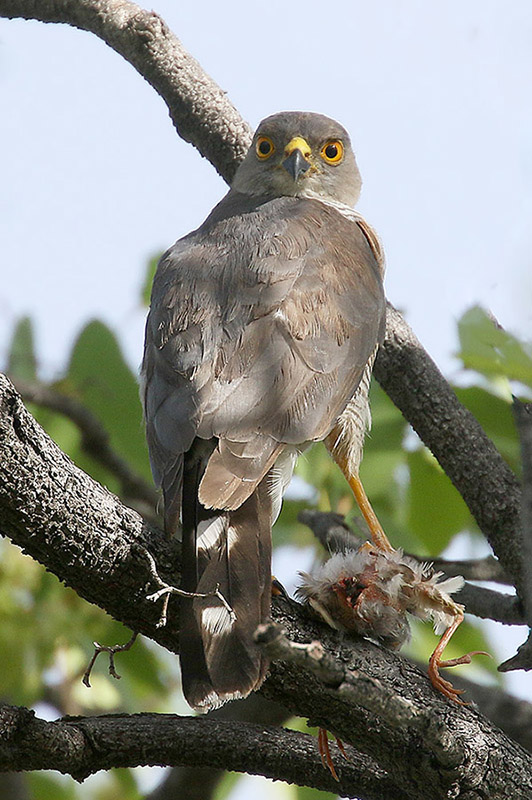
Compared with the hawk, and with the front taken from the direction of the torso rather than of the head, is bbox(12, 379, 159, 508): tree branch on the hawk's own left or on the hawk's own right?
on the hawk's own left

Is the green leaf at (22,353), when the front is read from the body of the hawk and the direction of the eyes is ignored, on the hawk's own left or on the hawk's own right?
on the hawk's own left

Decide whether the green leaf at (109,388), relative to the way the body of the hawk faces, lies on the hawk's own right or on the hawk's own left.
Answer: on the hawk's own left

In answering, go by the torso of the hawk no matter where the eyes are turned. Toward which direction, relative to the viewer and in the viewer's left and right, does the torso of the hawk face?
facing away from the viewer and to the right of the viewer
